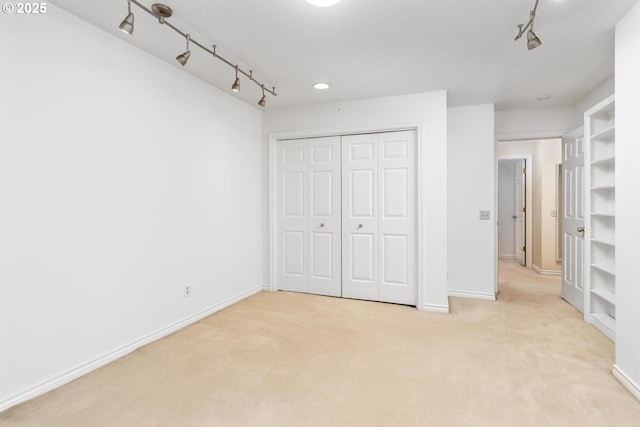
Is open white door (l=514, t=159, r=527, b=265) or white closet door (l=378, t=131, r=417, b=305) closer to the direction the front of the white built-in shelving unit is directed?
the white closet door

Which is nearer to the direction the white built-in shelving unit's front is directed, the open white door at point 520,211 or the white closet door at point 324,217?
the white closet door

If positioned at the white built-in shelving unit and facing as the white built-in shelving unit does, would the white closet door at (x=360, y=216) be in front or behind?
in front

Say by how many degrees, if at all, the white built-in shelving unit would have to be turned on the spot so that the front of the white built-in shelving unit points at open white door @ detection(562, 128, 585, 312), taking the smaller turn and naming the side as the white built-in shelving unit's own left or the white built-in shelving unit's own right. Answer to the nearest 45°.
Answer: approximately 90° to the white built-in shelving unit's own right

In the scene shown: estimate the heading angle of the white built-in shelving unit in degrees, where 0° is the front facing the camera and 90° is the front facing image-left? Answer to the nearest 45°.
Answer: approximately 90°

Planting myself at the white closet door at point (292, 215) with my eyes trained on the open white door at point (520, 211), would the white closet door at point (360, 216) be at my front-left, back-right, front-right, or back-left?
front-right

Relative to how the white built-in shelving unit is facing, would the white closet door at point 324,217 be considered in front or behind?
in front

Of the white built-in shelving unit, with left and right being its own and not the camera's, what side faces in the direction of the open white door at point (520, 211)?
right

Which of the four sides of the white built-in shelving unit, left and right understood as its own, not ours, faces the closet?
front

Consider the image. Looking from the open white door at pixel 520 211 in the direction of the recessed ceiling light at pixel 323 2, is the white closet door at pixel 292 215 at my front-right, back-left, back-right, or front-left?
front-right

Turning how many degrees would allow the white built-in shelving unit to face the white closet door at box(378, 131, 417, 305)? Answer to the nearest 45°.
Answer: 0° — it already faces it
